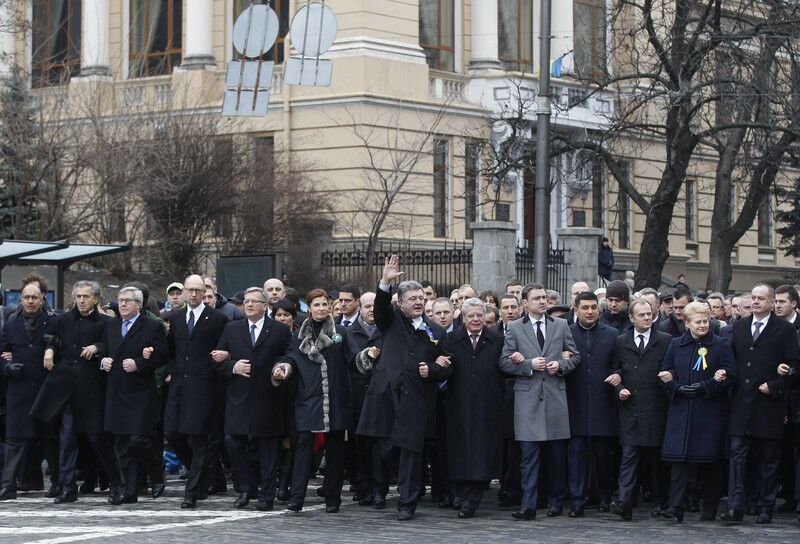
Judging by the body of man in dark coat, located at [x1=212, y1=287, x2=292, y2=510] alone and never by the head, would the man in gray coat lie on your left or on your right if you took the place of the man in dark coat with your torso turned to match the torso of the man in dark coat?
on your left

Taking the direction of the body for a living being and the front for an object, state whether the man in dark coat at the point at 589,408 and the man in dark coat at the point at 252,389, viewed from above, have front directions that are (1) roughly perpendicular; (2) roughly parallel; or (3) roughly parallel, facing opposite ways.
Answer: roughly parallel

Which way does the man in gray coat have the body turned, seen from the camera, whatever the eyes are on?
toward the camera

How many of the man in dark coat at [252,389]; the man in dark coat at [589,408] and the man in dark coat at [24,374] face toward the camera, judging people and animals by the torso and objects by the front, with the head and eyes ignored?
3

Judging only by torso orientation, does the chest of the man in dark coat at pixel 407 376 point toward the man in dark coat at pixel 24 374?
no

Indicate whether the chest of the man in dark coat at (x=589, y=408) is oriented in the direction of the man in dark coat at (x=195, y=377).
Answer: no

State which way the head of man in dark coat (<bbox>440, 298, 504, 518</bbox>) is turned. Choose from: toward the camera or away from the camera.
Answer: toward the camera

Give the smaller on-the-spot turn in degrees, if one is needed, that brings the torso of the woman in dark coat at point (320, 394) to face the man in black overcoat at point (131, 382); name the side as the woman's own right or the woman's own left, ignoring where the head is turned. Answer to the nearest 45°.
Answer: approximately 90° to the woman's own right

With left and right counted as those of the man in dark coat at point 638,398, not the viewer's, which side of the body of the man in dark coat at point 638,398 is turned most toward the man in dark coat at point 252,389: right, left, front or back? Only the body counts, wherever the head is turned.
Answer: right

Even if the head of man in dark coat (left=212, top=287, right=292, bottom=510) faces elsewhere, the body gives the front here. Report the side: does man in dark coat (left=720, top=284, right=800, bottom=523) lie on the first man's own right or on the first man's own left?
on the first man's own left

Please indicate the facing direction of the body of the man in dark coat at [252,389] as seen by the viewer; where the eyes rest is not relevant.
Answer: toward the camera

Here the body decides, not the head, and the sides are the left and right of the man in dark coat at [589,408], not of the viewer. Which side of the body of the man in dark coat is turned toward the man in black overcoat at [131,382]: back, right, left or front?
right

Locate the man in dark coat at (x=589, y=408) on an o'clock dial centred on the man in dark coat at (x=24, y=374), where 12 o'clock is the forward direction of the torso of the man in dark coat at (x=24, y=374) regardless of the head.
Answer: the man in dark coat at (x=589, y=408) is roughly at 10 o'clock from the man in dark coat at (x=24, y=374).

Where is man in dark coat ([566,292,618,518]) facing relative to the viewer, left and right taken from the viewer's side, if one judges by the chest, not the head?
facing the viewer

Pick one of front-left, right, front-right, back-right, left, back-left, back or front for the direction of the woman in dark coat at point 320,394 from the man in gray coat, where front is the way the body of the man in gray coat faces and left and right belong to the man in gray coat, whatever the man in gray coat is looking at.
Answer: right

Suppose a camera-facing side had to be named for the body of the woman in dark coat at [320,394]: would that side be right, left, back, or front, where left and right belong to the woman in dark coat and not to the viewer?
front

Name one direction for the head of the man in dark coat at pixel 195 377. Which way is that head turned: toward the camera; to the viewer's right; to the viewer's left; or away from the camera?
toward the camera
